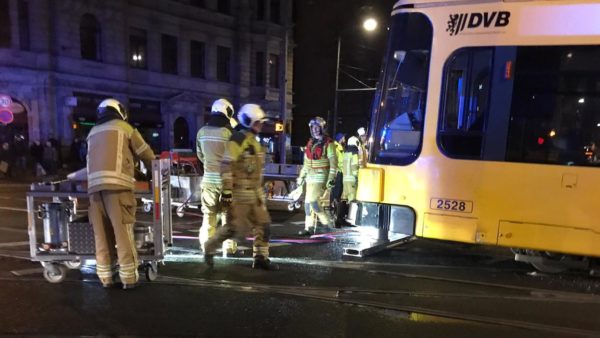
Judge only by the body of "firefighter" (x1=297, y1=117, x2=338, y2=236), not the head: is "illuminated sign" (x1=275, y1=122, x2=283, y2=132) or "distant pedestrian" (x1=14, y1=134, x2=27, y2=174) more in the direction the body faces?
the distant pedestrian

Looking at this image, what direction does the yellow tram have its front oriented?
to the viewer's left

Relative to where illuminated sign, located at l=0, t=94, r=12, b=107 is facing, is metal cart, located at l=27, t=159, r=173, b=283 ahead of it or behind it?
ahead

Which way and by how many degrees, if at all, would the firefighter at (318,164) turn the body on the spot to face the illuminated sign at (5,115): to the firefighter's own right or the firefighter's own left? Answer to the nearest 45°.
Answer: approximately 90° to the firefighter's own right

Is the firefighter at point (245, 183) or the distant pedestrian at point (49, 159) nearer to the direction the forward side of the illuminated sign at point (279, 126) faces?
the firefighter

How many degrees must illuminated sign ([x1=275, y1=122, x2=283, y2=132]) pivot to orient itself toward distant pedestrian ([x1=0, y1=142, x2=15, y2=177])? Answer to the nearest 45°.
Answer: approximately 90° to its right
